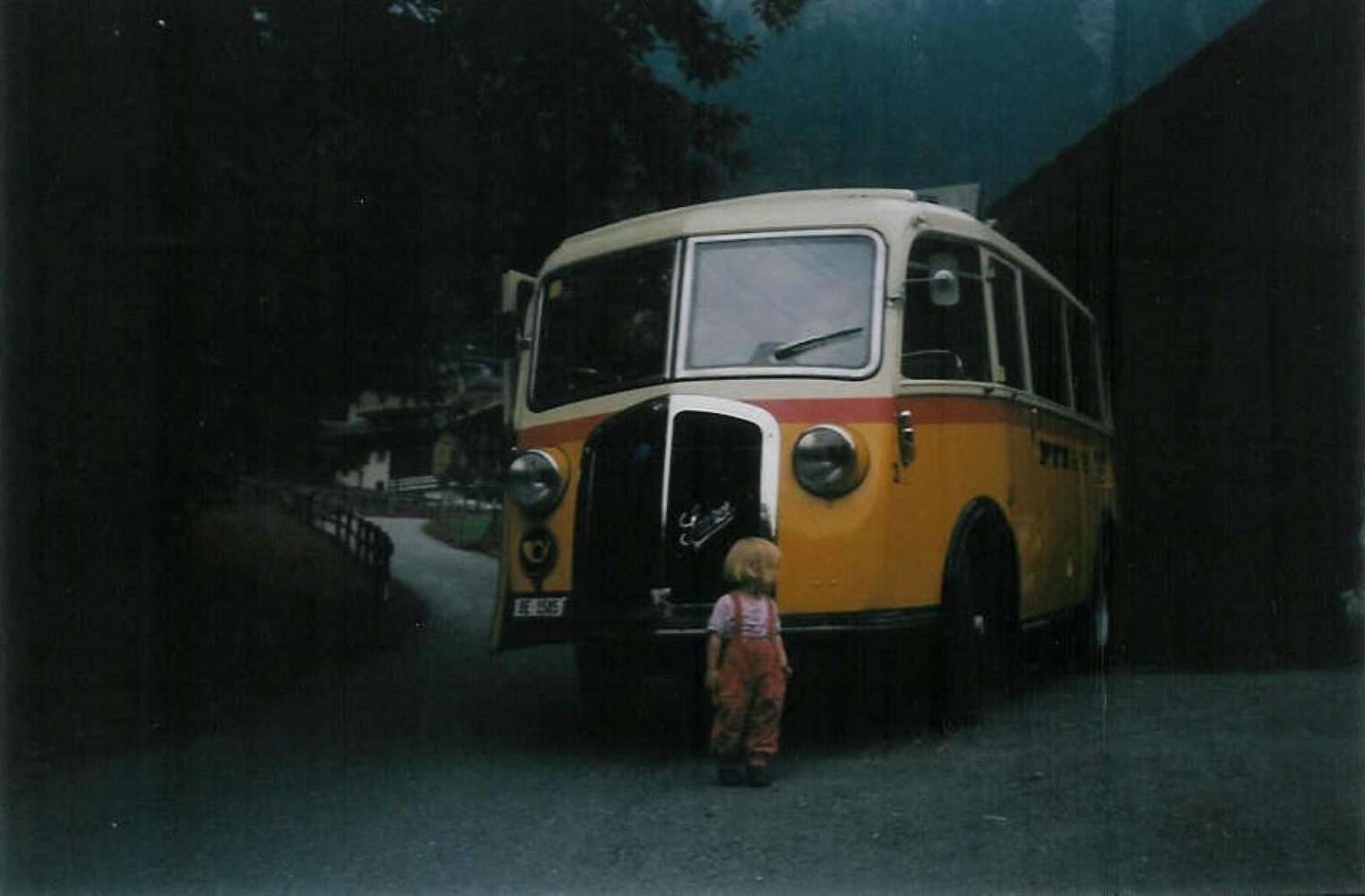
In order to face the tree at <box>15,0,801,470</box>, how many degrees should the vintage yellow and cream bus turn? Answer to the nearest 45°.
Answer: approximately 45° to its right

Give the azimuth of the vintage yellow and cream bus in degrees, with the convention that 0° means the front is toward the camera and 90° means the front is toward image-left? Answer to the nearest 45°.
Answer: approximately 45°
